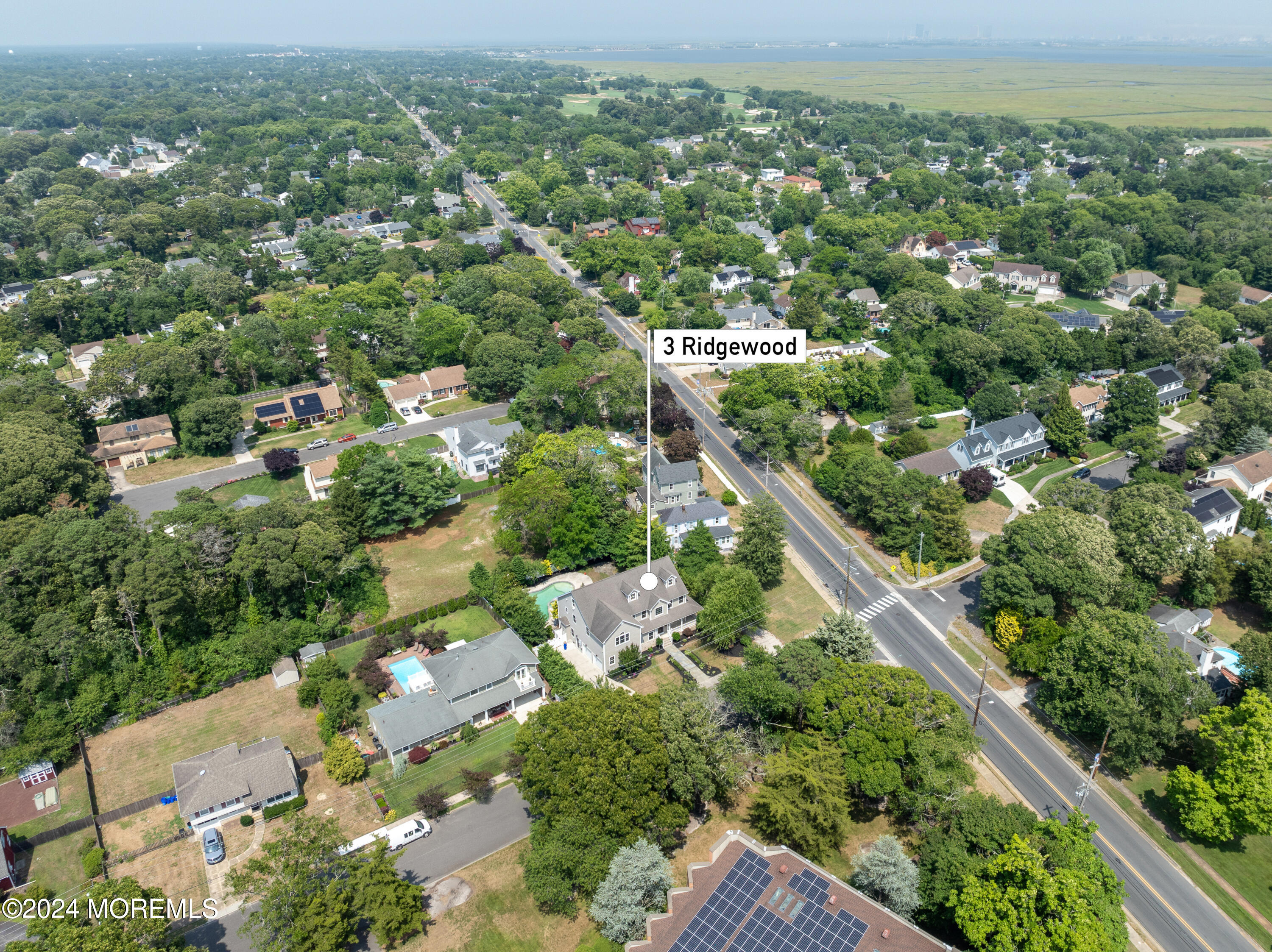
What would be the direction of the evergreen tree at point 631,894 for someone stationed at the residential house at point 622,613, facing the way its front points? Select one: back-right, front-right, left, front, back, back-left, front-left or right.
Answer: front-right

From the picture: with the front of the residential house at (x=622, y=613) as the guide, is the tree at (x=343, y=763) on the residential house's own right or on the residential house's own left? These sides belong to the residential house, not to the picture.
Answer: on the residential house's own right

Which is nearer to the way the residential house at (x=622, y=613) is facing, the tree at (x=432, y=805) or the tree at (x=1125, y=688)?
the tree at (x=1125, y=688)

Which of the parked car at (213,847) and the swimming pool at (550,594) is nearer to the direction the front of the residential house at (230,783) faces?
the parked car

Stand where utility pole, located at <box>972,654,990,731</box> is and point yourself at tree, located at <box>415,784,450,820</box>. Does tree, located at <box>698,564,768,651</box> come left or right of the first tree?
right

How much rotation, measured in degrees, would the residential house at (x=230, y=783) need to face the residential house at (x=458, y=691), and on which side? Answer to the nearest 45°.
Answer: approximately 90° to its left

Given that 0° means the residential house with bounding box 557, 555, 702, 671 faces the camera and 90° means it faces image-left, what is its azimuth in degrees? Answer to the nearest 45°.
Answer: approximately 315°

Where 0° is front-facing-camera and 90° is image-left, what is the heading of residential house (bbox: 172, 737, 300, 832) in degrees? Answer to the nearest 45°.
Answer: approximately 0°

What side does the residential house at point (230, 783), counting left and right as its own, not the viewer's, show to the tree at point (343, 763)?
left

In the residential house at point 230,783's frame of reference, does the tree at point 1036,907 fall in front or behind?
in front

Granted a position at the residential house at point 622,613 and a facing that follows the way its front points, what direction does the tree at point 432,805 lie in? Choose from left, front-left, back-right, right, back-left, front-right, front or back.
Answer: right

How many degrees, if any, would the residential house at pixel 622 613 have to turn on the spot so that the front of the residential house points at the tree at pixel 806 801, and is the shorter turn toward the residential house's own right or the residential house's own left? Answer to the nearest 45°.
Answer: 0° — it already faces it

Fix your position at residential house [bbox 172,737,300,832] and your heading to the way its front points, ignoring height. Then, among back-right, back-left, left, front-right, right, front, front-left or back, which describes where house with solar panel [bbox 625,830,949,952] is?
front-left
